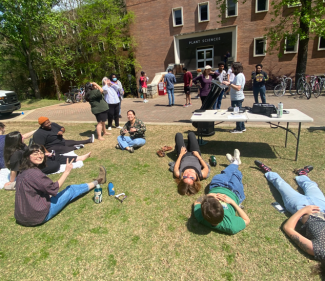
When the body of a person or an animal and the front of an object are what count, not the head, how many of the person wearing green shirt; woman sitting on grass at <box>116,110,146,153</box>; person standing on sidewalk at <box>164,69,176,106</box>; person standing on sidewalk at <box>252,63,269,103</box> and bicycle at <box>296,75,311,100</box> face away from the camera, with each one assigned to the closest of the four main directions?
1

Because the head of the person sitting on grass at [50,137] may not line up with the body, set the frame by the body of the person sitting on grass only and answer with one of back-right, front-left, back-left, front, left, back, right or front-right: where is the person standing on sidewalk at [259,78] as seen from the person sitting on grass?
front

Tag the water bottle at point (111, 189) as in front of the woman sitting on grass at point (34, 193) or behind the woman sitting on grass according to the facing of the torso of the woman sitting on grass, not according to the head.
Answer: in front

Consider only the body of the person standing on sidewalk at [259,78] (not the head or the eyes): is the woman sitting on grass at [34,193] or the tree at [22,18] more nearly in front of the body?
the woman sitting on grass

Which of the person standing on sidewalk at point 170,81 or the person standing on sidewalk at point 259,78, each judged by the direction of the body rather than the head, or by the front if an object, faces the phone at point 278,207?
the person standing on sidewalk at point 259,78

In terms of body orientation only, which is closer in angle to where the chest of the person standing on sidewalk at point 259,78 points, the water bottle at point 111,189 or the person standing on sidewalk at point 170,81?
the water bottle

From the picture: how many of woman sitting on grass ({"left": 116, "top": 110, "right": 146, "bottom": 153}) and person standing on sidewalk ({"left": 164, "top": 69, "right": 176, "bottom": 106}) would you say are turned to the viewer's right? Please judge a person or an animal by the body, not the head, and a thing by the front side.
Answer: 0

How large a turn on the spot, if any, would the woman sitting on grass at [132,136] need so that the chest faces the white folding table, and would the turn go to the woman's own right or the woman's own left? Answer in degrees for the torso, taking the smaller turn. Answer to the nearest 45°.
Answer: approximately 90° to the woman's own left

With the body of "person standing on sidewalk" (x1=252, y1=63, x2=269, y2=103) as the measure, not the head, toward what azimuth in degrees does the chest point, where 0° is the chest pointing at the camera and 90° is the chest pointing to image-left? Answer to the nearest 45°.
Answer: approximately 0°

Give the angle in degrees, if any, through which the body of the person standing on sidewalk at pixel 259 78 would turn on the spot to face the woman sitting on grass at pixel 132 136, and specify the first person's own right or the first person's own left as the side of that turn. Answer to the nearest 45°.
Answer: approximately 45° to the first person's own right

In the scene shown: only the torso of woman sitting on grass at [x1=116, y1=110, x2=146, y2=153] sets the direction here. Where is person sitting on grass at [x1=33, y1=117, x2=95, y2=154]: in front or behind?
in front

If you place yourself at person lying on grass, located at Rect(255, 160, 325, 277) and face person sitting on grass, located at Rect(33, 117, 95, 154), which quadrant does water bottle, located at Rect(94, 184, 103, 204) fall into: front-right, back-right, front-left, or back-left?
front-left

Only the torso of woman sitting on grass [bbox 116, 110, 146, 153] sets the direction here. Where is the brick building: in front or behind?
behind

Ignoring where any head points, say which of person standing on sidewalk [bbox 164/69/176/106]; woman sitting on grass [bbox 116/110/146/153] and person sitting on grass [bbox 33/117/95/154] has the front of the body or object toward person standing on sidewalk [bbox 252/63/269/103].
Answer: the person sitting on grass

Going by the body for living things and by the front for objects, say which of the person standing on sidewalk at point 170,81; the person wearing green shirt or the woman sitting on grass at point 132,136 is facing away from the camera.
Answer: the person standing on sidewalk
